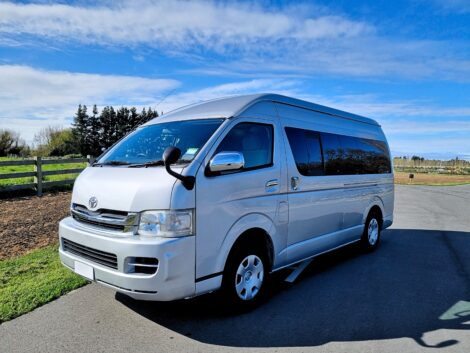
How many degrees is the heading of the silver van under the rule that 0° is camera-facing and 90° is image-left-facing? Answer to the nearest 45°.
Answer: approximately 45°

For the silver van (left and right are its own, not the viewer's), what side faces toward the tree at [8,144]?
right
